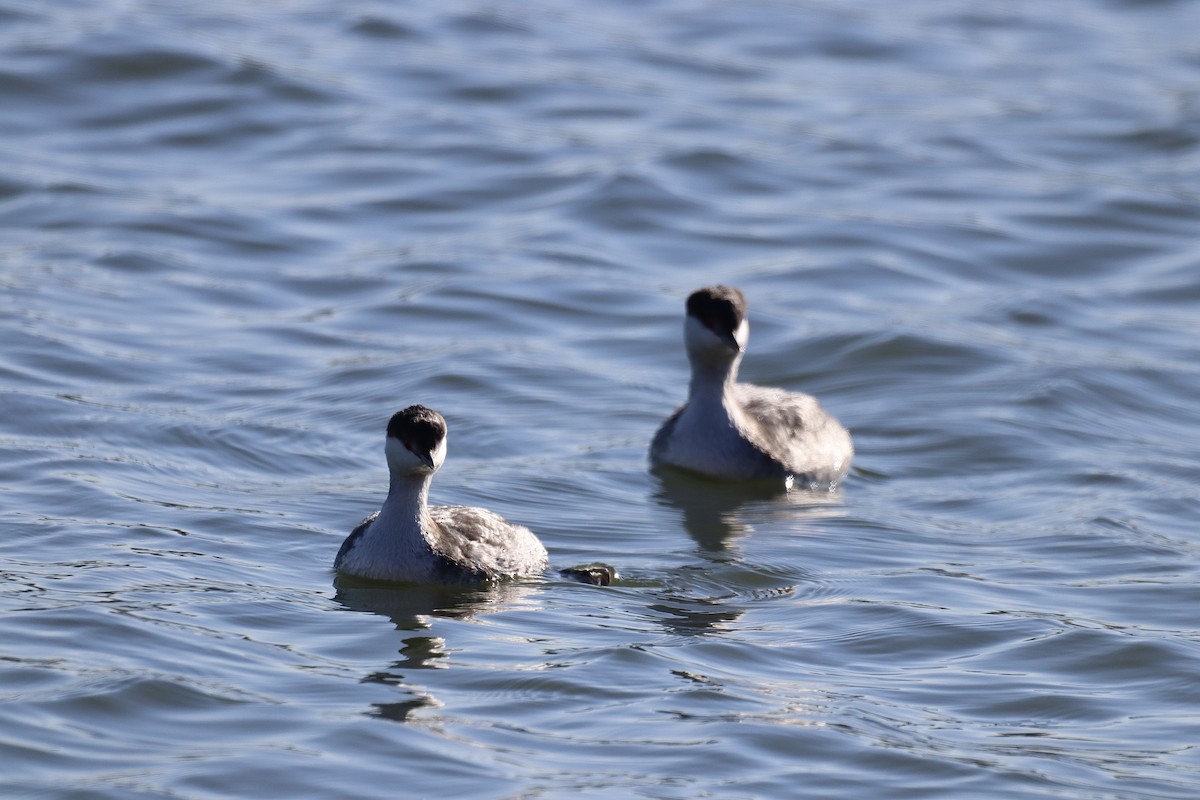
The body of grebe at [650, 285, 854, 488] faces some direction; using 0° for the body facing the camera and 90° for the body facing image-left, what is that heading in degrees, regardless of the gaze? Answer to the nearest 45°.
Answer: approximately 45°

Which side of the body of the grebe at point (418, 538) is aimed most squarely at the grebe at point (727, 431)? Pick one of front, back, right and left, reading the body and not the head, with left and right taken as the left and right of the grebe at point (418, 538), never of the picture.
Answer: back

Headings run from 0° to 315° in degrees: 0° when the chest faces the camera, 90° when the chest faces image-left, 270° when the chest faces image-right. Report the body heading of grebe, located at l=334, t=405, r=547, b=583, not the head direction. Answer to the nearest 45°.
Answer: approximately 45°
